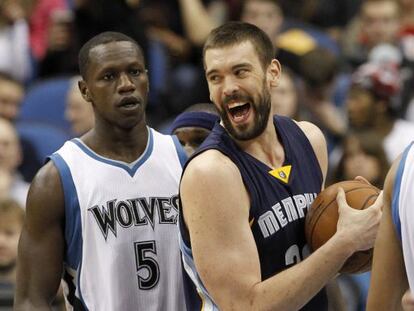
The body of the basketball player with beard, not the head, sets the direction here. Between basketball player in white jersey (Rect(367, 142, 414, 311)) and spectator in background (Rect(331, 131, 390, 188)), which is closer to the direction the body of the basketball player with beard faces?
the basketball player in white jersey

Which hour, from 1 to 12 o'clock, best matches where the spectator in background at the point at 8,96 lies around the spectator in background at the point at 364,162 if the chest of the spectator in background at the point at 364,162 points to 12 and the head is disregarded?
the spectator in background at the point at 8,96 is roughly at 3 o'clock from the spectator in background at the point at 364,162.

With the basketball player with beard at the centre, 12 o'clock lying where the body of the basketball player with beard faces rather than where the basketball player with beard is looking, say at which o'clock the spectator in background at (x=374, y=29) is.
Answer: The spectator in background is roughly at 8 o'clock from the basketball player with beard.

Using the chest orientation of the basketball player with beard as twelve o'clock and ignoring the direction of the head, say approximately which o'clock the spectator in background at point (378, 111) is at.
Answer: The spectator in background is roughly at 8 o'clock from the basketball player with beard.

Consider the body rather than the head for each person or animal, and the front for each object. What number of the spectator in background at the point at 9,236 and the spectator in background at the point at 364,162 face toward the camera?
2

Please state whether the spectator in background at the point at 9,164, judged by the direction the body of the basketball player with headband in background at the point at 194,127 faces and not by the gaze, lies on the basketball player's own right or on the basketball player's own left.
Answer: on the basketball player's own right

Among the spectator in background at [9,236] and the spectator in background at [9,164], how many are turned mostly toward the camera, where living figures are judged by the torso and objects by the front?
2
